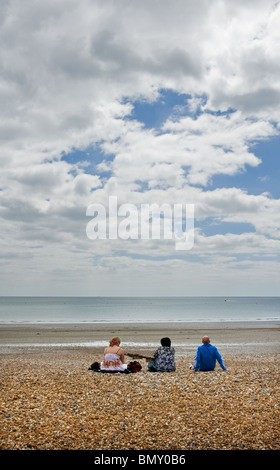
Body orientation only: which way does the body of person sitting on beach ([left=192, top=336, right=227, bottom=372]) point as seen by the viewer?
away from the camera

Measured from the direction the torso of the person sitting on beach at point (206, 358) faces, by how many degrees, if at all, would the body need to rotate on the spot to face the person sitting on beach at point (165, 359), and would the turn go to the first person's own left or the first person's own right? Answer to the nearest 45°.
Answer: approximately 90° to the first person's own left

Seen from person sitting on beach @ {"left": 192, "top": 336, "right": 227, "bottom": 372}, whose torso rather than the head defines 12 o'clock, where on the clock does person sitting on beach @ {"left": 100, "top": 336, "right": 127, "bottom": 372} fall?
person sitting on beach @ {"left": 100, "top": 336, "right": 127, "bottom": 372} is roughly at 8 o'clock from person sitting on beach @ {"left": 192, "top": 336, "right": 227, "bottom": 372}.
